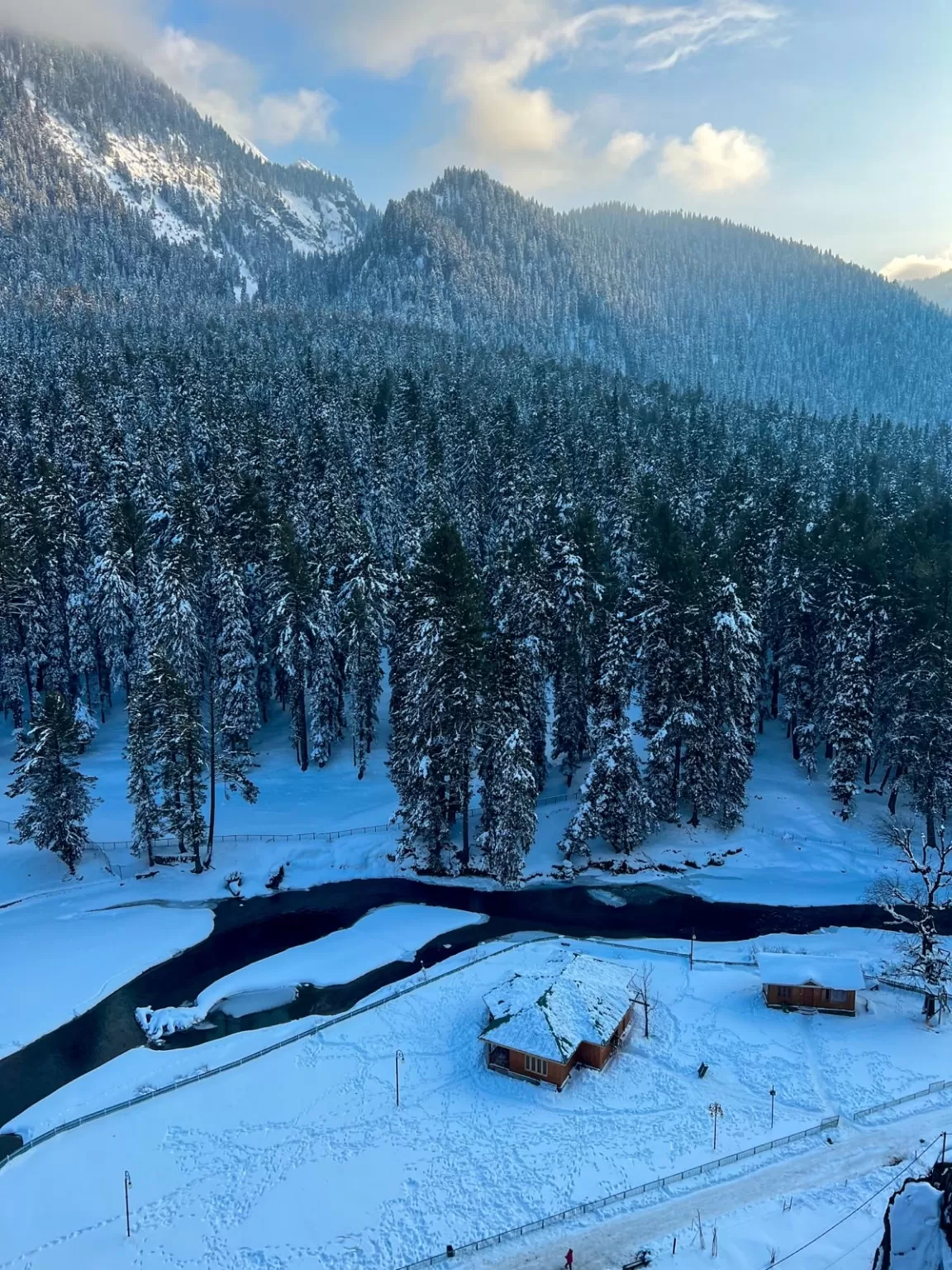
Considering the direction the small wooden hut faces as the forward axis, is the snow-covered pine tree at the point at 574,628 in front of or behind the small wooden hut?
behind

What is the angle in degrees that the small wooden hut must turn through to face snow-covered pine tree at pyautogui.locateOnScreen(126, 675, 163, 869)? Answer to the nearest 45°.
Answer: approximately 90° to its right

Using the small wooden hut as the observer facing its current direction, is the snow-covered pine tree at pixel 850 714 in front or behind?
behind

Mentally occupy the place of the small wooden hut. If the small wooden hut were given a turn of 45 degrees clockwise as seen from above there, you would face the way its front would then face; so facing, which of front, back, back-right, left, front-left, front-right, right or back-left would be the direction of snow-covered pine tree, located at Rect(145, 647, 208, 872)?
front-right

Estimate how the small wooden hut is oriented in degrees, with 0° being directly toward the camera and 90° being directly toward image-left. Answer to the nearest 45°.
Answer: approximately 0°

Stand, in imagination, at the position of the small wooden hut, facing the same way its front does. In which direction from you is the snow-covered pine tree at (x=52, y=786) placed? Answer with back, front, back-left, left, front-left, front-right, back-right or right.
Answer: right

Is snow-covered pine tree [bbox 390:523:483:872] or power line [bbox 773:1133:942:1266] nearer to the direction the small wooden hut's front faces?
the power line

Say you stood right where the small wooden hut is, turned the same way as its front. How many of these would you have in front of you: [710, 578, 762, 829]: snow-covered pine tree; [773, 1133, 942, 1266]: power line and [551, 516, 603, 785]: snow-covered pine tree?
1

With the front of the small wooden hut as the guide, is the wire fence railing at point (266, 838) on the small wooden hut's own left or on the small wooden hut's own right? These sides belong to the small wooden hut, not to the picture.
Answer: on the small wooden hut's own right

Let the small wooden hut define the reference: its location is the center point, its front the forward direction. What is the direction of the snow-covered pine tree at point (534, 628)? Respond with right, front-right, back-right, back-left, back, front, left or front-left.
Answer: back-right

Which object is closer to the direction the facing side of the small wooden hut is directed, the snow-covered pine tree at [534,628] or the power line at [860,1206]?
the power line

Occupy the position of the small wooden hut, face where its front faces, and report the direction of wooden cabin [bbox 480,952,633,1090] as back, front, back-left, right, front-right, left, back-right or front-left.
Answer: front-right
